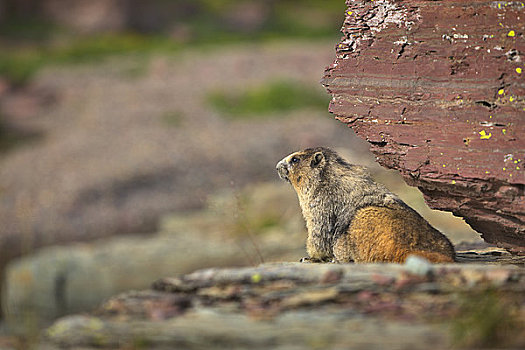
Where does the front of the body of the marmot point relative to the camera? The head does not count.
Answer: to the viewer's left
